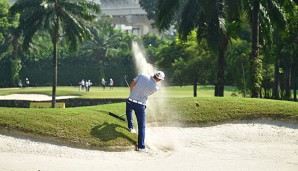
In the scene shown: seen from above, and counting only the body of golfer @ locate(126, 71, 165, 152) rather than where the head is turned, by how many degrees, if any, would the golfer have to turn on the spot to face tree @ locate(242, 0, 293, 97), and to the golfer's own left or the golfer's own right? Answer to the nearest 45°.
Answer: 0° — they already face it

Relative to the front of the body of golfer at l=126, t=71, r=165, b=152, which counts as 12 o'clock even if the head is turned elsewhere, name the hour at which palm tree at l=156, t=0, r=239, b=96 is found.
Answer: The palm tree is roughly at 11 o'clock from the golfer.

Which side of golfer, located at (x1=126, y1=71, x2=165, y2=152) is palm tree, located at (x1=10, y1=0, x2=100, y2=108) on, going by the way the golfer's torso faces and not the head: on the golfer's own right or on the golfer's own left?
on the golfer's own left

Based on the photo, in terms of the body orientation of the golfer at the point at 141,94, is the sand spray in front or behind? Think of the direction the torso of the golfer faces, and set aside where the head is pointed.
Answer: in front

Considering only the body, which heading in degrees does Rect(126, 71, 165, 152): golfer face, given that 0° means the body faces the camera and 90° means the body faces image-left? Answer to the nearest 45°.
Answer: approximately 225°
